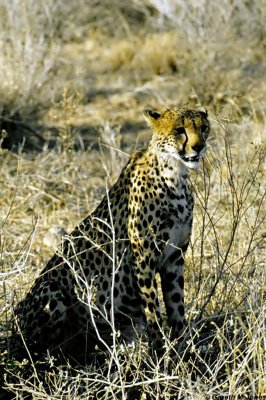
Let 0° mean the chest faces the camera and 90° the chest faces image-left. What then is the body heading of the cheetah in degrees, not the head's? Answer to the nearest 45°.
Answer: approximately 315°
